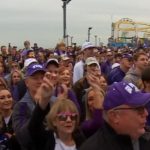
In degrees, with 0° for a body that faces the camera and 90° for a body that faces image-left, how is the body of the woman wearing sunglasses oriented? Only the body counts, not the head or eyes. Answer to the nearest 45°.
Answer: approximately 315°
